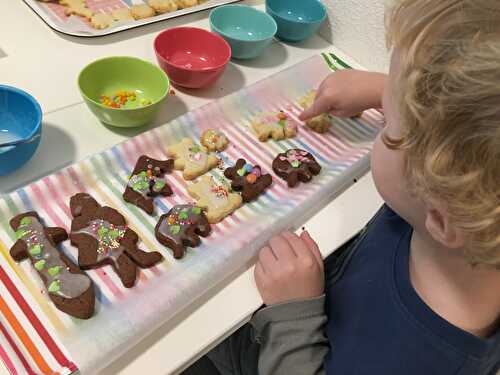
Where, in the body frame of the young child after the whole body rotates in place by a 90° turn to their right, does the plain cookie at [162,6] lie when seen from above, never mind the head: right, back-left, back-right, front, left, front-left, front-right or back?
left

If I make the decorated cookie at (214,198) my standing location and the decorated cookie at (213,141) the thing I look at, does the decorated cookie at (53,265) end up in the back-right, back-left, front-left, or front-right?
back-left

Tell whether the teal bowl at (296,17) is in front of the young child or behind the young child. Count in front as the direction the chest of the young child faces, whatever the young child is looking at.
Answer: in front

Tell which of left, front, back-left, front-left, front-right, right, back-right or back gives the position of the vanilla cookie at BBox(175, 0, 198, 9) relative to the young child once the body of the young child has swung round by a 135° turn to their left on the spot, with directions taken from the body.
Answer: back-right

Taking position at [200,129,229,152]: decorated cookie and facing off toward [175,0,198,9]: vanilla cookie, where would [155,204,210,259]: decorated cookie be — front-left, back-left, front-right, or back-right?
back-left

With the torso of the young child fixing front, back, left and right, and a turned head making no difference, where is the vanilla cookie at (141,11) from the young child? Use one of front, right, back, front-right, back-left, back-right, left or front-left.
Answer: front

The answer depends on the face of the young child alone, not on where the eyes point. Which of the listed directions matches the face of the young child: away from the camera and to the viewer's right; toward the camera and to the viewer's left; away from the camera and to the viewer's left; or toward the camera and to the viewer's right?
away from the camera and to the viewer's left

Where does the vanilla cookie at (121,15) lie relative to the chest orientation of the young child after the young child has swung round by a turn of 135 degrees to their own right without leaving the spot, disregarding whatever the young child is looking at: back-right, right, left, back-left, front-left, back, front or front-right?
back-left

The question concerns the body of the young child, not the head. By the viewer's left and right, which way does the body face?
facing away from the viewer and to the left of the viewer
